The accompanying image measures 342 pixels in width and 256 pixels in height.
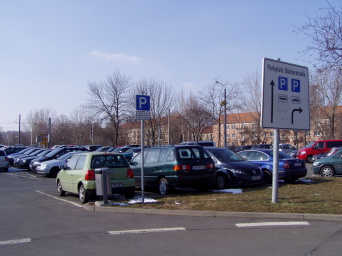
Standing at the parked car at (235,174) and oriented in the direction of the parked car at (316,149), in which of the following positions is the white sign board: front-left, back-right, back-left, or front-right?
back-right

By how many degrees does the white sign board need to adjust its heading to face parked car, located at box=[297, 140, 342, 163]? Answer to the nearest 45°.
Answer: approximately 135° to its left

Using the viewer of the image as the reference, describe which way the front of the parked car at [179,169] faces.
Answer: facing away from the viewer and to the left of the viewer

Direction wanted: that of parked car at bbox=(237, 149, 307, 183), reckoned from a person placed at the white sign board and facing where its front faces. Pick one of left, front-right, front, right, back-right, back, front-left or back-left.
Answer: back-left

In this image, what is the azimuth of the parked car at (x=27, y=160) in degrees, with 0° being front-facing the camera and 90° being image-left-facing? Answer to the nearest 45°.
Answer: approximately 45°

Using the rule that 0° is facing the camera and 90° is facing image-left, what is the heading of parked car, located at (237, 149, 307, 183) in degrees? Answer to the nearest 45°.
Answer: approximately 135°

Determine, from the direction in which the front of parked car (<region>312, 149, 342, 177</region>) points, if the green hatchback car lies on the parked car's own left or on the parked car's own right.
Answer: on the parked car's own left

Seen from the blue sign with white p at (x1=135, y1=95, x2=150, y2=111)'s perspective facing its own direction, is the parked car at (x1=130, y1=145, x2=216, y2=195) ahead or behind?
behind

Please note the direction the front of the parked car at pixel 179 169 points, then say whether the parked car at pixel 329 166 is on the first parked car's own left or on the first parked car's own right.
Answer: on the first parked car's own right

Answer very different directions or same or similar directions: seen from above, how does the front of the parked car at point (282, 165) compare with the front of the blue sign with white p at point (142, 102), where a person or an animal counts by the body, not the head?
very different directions

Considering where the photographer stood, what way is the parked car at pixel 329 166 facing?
facing to the left of the viewer

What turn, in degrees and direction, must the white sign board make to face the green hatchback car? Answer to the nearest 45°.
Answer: approximately 135° to its right
